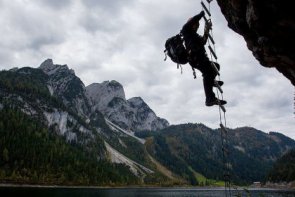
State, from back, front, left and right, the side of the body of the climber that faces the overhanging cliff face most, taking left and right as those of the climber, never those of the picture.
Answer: front

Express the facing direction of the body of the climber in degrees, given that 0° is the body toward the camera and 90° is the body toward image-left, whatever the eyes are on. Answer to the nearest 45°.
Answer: approximately 270°
